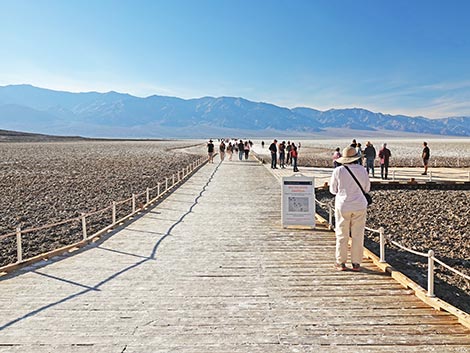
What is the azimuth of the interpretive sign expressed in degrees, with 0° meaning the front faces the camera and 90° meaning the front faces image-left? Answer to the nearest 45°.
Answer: approximately 0°

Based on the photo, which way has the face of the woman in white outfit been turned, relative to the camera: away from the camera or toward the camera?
away from the camera

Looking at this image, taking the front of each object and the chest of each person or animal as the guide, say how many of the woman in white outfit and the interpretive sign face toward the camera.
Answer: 1

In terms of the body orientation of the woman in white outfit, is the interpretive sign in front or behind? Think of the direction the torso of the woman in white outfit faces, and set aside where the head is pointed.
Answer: in front

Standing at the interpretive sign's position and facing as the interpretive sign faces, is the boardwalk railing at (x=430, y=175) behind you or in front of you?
behind

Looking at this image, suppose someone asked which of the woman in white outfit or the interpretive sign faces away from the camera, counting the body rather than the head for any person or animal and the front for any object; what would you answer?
the woman in white outfit

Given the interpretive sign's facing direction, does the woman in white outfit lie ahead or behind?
ahead

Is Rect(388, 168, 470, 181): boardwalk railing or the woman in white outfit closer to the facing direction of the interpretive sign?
the woman in white outfit

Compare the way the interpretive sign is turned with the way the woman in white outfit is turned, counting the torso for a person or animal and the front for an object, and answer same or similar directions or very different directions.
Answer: very different directions

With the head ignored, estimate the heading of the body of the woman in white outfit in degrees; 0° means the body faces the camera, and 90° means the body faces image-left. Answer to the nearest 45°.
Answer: approximately 180°
